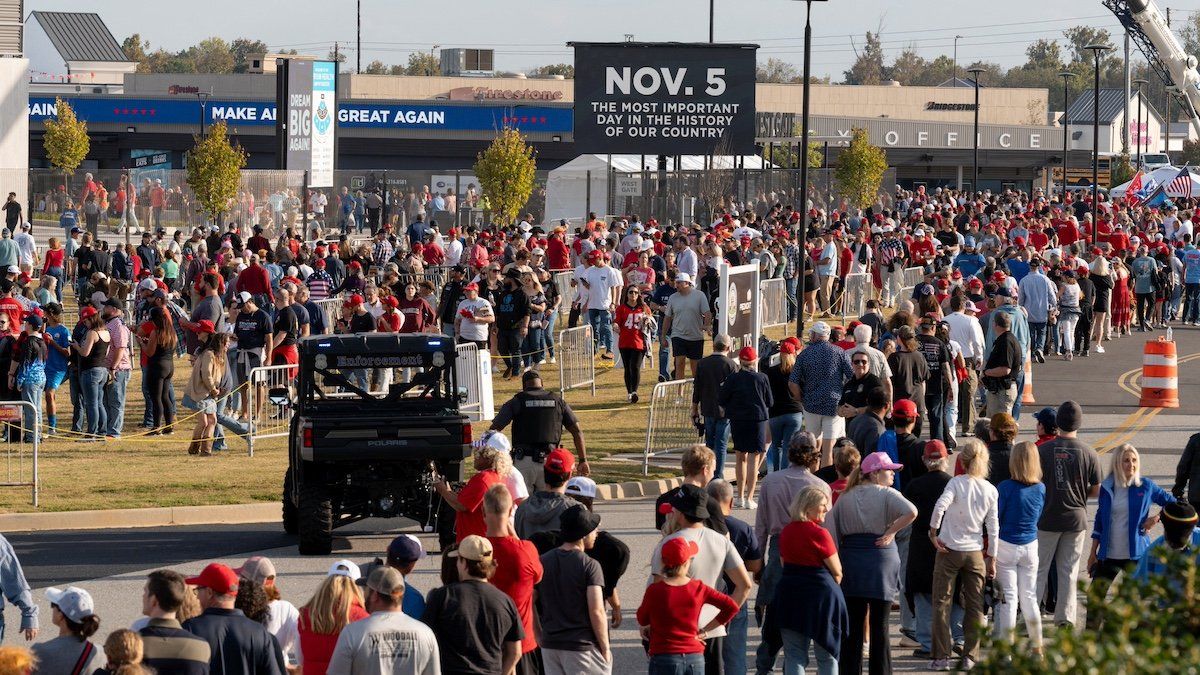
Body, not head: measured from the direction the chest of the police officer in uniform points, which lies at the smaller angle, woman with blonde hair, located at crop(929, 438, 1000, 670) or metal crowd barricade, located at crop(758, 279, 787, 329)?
the metal crowd barricade

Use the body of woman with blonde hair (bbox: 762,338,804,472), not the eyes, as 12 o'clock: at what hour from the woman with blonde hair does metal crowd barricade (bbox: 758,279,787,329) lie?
The metal crowd barricade is roughly at 12 o'clock from the woman with blonde hair.

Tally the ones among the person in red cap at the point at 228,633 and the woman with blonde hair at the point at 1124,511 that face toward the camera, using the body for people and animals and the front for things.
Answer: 1

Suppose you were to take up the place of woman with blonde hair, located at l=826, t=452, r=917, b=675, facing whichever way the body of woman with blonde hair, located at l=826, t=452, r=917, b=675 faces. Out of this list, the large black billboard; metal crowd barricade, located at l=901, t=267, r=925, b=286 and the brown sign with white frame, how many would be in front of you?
3

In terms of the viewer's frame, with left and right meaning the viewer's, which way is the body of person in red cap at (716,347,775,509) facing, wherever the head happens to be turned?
facing away from the viewer

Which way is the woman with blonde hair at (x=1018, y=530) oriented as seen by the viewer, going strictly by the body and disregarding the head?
away from the camera

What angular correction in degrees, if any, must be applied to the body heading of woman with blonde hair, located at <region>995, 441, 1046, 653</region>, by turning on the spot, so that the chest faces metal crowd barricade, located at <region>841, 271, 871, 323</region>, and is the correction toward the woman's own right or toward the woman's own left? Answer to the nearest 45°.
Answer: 0° — they already face it

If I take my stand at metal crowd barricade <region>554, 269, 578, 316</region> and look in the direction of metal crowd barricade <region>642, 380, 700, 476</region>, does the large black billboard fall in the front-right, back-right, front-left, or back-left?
back-left

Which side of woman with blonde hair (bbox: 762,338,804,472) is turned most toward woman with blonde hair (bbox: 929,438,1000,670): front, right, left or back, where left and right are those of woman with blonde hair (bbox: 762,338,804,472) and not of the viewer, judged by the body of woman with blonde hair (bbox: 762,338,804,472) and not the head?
back

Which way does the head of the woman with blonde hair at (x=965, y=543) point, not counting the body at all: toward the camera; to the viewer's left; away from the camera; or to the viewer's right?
away from the camera

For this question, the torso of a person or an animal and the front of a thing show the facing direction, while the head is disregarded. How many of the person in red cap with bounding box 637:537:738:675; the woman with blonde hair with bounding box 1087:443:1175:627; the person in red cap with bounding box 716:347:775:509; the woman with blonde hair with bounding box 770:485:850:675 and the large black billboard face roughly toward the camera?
2

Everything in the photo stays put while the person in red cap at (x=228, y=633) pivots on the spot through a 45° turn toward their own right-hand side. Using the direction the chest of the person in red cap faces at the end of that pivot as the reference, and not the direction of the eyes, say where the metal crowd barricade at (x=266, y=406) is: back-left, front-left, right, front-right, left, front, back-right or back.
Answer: front

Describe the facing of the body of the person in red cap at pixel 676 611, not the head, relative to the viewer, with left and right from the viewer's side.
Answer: facing away from the viewer

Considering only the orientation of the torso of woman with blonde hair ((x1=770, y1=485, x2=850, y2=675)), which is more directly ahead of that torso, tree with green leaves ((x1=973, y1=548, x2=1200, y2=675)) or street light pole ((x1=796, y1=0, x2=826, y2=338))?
the street light pole

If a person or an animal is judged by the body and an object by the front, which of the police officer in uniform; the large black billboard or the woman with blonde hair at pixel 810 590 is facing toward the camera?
the large black billboard

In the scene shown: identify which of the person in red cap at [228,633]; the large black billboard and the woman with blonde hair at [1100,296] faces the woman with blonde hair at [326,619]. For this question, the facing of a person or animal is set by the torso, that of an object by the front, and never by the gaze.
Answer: the large black billboard

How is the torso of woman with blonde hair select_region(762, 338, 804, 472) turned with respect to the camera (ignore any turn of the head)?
away from the camera

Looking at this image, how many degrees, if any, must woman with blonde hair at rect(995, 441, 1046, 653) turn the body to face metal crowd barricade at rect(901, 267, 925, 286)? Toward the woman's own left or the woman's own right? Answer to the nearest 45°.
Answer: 0° — they already face it

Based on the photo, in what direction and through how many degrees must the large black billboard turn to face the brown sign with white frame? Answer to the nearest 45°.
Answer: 0° — it already faces it
